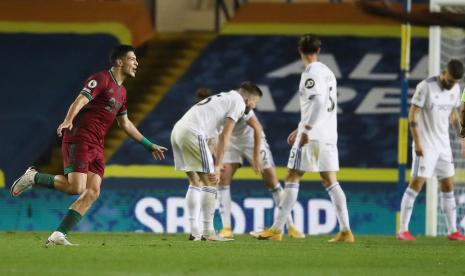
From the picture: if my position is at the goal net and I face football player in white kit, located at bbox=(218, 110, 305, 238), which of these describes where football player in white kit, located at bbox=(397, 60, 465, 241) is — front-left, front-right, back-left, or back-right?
front-left

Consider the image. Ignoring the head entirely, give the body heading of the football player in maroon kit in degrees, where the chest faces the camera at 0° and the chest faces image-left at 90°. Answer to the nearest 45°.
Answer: approximately 315°

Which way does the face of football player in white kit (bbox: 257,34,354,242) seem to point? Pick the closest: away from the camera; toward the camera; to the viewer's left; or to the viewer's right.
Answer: away from the camera

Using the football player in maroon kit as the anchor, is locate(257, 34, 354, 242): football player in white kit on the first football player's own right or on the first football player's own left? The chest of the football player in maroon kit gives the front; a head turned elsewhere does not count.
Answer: on the first football player's own left

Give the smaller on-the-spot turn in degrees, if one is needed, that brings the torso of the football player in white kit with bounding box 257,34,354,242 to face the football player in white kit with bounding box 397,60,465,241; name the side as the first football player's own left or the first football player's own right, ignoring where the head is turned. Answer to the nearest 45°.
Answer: approximately 90° to the first football player's own right

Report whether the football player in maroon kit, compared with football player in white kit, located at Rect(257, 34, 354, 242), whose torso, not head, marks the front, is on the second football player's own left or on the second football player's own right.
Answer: on the second football player's own left

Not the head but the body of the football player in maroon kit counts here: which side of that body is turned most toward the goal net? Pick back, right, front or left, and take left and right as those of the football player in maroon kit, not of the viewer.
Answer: left

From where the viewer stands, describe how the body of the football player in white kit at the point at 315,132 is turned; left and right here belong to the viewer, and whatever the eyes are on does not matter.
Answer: facing away from the viewer and to the left of the viewer
